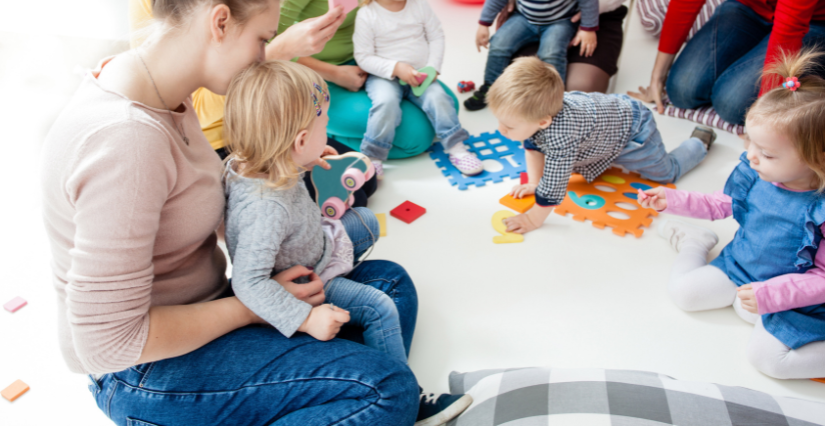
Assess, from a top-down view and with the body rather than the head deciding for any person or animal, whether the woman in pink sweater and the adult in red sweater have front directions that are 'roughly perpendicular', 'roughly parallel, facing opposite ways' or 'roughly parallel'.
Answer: roughly parallel, facing opposite ways

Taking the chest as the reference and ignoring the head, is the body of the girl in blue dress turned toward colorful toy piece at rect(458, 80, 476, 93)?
no

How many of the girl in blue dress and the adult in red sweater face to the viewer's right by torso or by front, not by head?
0

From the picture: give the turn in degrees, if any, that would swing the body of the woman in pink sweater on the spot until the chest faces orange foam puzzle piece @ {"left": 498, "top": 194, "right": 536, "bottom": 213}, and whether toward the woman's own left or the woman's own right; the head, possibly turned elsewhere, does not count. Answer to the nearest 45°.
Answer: approximately 45° to the woman's own left

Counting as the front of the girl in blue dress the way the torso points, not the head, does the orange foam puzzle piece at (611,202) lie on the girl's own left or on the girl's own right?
on the girl's own right

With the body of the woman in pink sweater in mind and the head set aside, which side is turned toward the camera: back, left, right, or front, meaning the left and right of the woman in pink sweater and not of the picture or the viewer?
right

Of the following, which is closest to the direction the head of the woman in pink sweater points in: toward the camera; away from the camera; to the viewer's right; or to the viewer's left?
to the viewer's right

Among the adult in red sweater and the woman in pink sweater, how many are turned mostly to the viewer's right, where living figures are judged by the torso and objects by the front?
1

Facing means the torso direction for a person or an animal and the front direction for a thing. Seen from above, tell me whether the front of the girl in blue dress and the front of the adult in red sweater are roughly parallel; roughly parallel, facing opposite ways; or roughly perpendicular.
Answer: roughly parallel

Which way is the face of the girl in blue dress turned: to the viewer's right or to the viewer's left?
to the viewer's left

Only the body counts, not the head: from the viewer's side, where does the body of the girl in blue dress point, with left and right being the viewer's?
facing the viewer and to the left of the viewer

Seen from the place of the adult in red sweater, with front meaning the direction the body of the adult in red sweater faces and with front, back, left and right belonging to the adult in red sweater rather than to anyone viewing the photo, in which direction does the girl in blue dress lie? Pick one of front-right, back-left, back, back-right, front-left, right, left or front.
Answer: front-left

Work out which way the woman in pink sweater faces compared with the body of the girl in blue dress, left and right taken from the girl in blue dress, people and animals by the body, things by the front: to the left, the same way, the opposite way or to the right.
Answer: the opposite way

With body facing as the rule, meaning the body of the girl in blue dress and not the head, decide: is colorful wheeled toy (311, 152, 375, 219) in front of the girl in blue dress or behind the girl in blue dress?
in front

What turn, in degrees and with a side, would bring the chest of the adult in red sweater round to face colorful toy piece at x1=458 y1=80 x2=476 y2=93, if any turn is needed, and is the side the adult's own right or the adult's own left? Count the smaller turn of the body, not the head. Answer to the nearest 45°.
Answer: approximately 45° to the adult's own right

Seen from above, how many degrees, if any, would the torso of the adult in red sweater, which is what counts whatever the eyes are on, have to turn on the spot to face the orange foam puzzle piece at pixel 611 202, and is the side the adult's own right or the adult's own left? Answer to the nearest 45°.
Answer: approximately 45° to the adult's own left

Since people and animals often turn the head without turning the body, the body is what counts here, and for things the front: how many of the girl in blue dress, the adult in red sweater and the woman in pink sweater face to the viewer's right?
1
